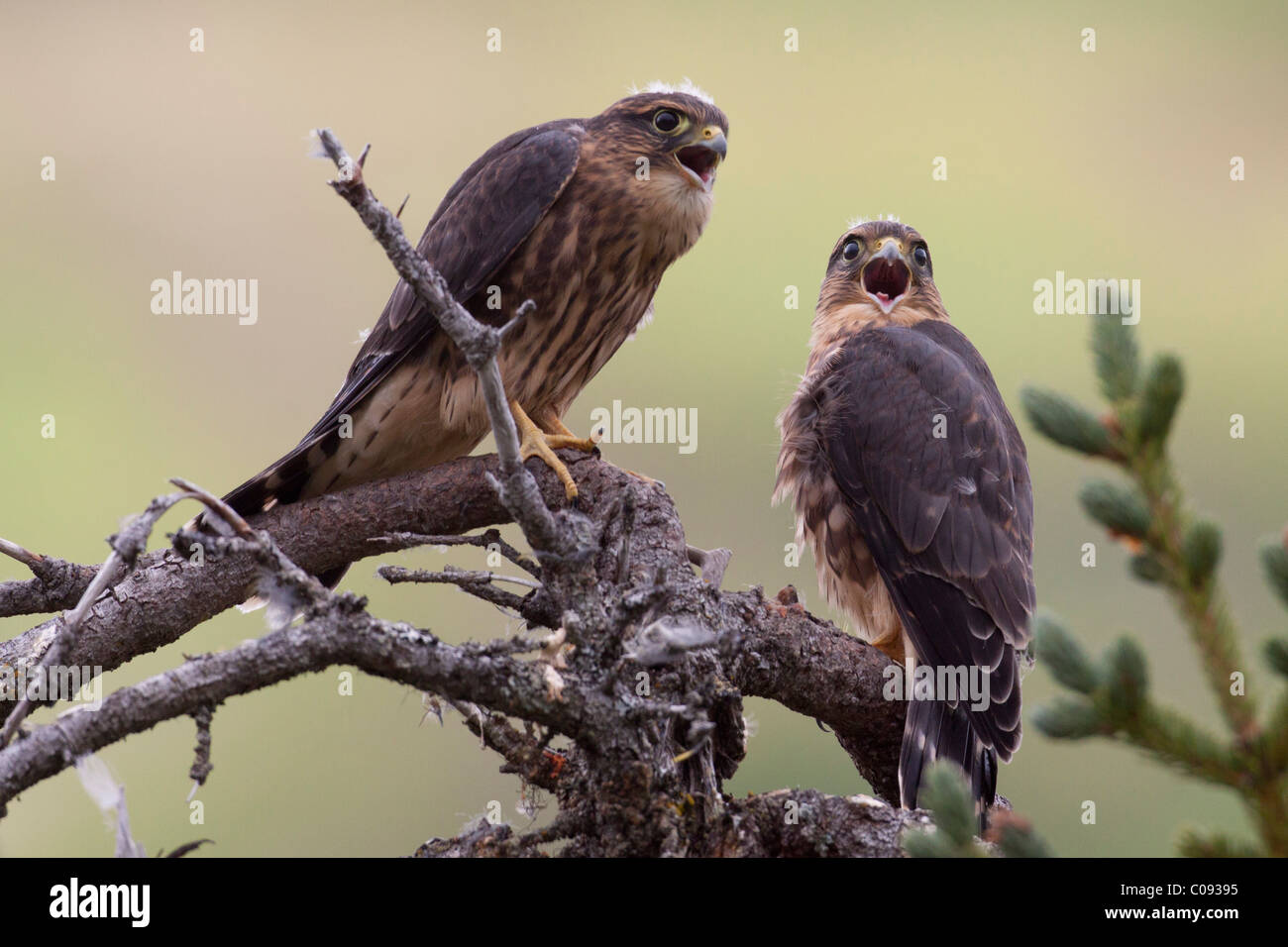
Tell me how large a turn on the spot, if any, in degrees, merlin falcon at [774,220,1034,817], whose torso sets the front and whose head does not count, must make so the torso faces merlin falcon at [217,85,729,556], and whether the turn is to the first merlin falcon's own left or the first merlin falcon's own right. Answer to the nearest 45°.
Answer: approximately 90° to the first merlin falcon's own left

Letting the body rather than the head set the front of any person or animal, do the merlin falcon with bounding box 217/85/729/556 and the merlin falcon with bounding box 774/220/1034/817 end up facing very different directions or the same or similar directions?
very different directions

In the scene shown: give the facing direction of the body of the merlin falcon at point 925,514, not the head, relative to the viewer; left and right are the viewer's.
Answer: facing away from the viewer and to the left of the viewer

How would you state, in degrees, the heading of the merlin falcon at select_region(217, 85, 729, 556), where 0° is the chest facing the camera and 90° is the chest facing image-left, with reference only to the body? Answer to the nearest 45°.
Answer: approximately 315°
